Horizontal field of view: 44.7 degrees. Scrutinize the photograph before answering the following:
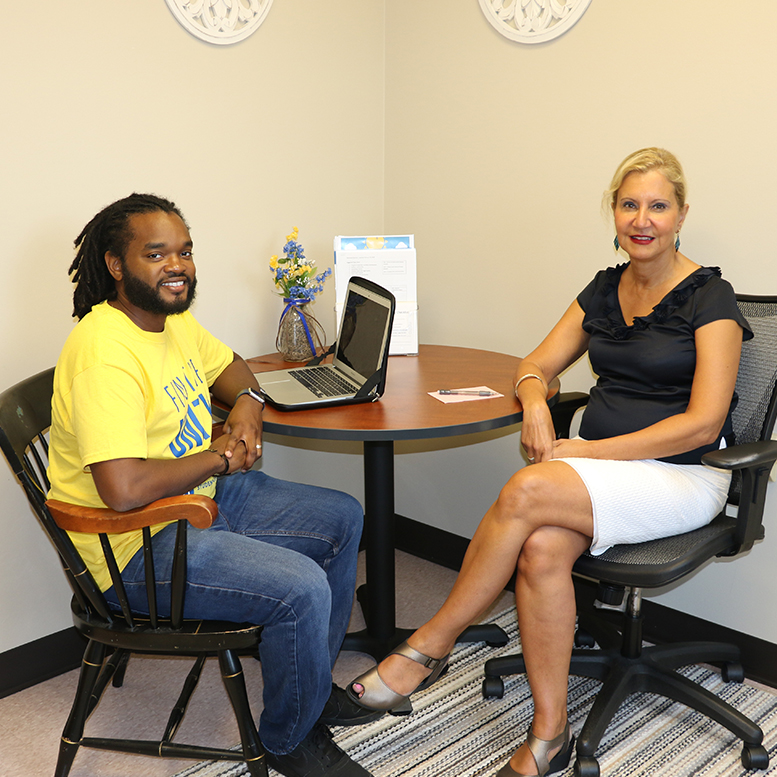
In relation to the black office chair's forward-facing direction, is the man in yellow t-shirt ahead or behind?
ahead

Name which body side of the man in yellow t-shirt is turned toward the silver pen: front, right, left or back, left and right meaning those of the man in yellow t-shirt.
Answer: left

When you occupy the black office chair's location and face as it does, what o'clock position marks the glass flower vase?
The glass flower vase is roughly at 2 o'clock from the black office chair.

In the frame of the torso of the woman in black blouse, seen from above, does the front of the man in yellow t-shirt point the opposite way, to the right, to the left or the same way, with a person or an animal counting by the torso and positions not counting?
to the left

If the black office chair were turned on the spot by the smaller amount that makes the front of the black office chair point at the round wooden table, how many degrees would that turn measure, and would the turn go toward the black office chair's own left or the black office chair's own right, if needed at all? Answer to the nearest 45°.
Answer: approximately 45° to the black office chair's own right

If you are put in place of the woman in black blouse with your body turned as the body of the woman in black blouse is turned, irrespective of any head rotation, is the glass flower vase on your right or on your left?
on your right

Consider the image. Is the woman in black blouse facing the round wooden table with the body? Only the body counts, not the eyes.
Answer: no

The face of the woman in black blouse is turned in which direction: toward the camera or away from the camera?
toward the camera

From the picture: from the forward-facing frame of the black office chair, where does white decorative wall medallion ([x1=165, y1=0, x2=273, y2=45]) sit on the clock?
The white decorative wall medallion is roughly at 2 o'clock from the black office chair.

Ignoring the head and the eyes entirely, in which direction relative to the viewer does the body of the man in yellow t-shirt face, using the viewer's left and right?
facing the viewer and to the right of the viewer

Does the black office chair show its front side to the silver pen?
no

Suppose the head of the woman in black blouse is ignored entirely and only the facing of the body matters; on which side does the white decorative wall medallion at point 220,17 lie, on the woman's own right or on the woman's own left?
on the woman's own right

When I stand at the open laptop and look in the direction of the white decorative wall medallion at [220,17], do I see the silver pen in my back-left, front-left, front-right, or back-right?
back-right

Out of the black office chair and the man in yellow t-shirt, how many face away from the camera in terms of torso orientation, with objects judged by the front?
0

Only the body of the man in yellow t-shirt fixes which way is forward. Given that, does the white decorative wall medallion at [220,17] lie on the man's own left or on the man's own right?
on the man's own left

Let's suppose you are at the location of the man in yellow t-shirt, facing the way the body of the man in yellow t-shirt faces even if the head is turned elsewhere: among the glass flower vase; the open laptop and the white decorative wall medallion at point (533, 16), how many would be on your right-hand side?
0

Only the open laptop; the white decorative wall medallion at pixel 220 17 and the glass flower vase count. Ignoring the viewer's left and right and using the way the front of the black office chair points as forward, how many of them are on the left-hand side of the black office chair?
0

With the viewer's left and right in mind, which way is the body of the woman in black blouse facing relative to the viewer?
facing the viewer and to the left of the viewer

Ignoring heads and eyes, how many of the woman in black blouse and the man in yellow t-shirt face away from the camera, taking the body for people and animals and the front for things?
0
